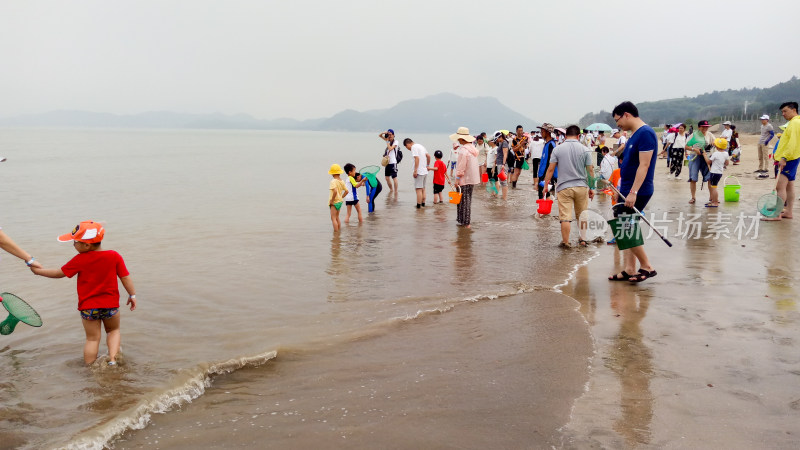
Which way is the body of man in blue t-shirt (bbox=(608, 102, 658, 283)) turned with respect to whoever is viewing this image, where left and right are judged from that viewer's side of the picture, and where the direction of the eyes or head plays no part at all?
facing to the left of the viewer

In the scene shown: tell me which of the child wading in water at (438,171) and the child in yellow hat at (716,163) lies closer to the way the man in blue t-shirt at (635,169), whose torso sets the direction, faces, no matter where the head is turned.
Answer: the child wading in water

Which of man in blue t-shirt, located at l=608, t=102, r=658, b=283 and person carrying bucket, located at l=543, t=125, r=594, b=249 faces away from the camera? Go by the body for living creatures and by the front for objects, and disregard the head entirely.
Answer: the person carrying bucket

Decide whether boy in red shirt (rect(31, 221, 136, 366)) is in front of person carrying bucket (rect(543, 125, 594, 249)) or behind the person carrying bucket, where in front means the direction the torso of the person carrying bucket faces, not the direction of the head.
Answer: behind

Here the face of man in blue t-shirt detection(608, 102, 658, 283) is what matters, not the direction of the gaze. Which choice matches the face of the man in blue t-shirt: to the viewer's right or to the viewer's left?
to the viewer's left

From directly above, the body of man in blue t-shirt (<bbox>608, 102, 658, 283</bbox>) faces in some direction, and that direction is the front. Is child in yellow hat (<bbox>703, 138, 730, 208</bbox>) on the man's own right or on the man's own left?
on the man's own right

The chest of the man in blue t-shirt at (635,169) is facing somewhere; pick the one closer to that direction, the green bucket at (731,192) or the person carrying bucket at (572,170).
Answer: the person carrying bucket

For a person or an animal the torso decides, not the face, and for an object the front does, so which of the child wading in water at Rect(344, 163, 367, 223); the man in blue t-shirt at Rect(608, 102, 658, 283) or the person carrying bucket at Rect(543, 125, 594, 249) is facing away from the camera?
the person carrying bucket

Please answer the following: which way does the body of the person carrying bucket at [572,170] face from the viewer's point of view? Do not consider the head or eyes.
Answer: away from the camera

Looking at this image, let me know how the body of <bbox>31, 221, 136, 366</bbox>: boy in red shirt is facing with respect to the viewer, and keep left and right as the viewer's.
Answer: facing away from the viewer and to the left of the viewer
